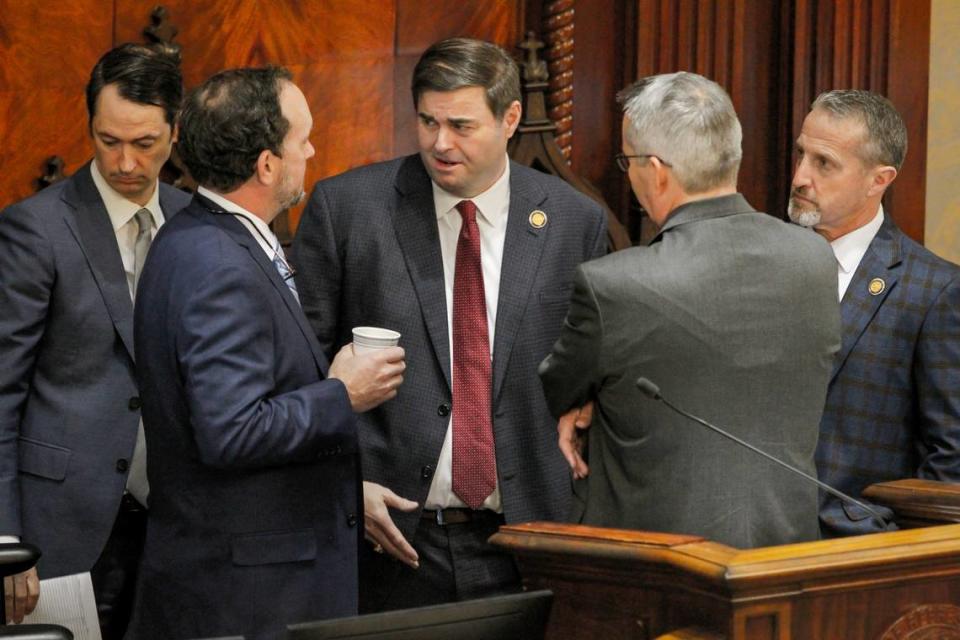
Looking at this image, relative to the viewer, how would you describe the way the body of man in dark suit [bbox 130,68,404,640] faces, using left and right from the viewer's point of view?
facing to the right of the viewer

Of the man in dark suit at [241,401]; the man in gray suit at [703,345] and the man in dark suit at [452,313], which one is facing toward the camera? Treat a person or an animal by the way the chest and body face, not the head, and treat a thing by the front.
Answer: the man in dark suit at [452,313]

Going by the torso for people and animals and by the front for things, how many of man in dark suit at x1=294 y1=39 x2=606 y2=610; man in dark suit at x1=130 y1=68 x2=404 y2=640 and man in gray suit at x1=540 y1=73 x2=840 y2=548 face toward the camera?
1

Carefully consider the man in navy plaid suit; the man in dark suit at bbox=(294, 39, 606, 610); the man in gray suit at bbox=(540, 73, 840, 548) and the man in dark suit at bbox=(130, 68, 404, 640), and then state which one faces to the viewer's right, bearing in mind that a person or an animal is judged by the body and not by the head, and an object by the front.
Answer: the man in dark suit at bbox=(130, 68, 404, 640)

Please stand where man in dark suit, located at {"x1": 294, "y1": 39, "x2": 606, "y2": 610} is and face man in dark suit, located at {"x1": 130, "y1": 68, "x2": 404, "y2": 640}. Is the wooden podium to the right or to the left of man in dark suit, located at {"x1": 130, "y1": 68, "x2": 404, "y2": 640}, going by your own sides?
left

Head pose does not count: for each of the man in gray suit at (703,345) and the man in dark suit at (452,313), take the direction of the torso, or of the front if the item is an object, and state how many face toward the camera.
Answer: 1

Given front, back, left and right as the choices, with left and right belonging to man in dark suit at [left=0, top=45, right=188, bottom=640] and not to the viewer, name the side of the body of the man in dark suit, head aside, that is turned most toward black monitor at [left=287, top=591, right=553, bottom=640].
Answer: front

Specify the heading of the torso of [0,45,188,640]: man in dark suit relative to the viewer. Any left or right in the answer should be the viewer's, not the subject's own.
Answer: facing the viewer and to the right of the viewer

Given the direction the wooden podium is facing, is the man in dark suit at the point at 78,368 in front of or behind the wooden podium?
behind

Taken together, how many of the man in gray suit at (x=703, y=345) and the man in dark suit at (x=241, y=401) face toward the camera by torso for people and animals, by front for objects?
0

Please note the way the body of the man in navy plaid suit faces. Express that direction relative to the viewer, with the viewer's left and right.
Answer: facing the viewer and to the left of the viewer

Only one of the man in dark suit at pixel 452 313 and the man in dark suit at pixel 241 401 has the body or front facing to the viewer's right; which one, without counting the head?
the man in dark suit at pixel 241 401

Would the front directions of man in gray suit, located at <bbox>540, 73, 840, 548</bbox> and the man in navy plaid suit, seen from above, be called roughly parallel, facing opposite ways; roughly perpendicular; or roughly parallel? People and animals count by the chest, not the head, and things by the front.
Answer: roughly perpendicular

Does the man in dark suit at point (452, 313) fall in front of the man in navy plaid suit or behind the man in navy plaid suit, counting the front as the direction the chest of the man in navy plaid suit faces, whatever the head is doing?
in front

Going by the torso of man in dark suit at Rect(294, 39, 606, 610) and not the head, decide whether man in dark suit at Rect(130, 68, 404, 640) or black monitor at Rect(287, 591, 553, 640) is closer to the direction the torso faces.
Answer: the black monitor

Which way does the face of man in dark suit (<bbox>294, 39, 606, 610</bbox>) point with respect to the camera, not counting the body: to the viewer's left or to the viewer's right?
to the viewer's left

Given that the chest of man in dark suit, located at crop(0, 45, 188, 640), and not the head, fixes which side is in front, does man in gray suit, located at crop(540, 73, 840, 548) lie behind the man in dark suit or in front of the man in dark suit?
in front

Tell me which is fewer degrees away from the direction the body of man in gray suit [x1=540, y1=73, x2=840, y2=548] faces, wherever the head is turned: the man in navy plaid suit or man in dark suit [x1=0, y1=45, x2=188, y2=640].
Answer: the man in dark suit
